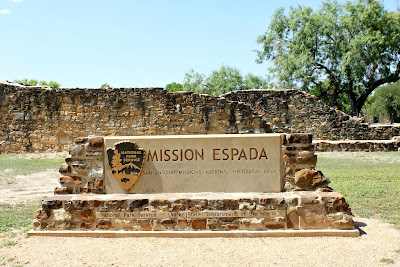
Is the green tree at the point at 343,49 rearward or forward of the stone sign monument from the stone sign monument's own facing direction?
rearward

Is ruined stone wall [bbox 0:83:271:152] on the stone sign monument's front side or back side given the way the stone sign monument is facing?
on the back side

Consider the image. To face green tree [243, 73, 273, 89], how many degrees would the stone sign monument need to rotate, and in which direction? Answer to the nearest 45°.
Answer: approximately 180°

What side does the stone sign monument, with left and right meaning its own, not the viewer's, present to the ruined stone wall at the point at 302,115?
back

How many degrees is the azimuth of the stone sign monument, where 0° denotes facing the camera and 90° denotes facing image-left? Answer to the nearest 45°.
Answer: approximately 0°
